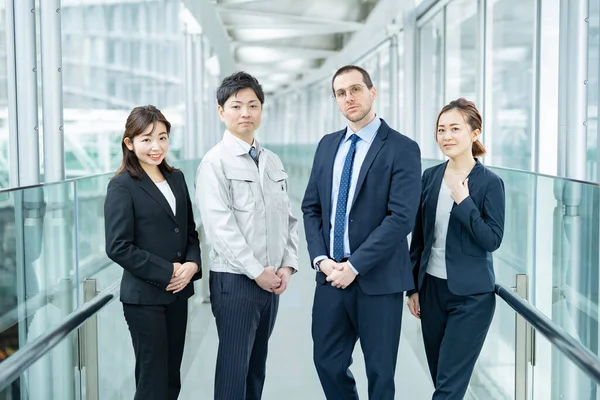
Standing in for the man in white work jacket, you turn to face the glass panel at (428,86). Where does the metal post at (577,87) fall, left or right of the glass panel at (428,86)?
right

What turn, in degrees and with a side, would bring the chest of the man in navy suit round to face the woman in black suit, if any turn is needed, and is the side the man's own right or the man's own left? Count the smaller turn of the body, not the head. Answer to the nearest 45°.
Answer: approximately 45° to the man's own right

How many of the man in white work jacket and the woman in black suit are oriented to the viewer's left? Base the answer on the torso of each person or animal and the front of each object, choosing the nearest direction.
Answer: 0

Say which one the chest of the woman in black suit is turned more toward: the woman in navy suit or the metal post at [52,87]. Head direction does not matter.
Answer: the woman in navy suit

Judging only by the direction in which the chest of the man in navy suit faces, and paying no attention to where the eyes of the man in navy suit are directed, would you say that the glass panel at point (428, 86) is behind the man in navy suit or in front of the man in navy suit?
behind

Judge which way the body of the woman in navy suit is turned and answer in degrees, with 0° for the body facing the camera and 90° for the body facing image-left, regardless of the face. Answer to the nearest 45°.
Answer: approximately 45°

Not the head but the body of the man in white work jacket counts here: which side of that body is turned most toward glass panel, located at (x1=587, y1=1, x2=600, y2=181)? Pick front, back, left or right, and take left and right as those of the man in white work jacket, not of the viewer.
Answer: left

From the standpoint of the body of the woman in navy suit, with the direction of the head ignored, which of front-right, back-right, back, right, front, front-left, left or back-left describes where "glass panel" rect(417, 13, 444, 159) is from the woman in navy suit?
back-right

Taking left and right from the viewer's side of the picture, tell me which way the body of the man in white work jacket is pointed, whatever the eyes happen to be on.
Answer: facing the viewer and to the right of the viewer

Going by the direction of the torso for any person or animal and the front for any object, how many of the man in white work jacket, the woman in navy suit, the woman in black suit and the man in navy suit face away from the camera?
0

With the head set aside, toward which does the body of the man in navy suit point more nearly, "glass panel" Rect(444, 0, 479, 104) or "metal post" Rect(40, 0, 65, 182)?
the metal post

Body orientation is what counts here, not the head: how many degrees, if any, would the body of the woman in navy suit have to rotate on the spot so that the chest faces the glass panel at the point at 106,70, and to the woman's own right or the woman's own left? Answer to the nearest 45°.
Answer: approximately 90° to the woman's own right

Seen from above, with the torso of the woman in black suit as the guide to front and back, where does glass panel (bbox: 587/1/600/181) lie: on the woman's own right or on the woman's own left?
on the woman's own left

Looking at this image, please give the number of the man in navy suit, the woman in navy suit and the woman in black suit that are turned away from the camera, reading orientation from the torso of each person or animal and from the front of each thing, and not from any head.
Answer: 0

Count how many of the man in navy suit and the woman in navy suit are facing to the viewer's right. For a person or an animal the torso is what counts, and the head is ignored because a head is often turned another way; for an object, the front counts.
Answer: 0
